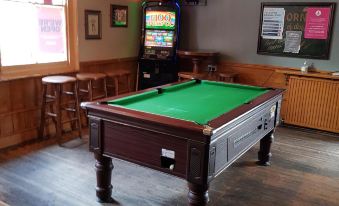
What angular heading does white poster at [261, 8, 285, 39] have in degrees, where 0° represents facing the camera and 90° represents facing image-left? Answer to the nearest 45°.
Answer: approximately 0°

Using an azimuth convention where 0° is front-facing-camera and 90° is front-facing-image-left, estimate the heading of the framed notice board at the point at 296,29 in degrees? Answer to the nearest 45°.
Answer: approximately 0°

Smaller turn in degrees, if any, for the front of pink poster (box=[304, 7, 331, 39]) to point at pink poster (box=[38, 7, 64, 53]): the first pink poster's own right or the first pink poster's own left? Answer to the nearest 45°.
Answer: approximately 45° to the first pink poster's own right

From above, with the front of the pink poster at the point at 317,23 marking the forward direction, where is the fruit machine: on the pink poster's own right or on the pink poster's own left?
on the pink poster's own right

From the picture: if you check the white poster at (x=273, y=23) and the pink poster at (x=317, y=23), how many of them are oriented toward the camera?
2

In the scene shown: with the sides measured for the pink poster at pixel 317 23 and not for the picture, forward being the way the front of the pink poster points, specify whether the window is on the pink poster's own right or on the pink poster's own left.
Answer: on the pink poster's own right

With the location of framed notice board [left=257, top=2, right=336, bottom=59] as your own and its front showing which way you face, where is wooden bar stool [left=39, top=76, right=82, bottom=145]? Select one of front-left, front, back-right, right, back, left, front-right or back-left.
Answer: front-right

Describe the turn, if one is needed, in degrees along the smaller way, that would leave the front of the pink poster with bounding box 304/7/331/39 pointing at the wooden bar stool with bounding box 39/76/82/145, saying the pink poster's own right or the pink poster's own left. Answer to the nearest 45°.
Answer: approximately 45° to the pink poster's own right

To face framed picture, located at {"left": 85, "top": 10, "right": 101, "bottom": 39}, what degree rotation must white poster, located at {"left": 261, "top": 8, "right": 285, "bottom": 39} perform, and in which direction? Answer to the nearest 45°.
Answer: approximately 45° to its right

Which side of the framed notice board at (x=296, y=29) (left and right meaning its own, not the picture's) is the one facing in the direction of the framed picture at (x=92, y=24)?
right
